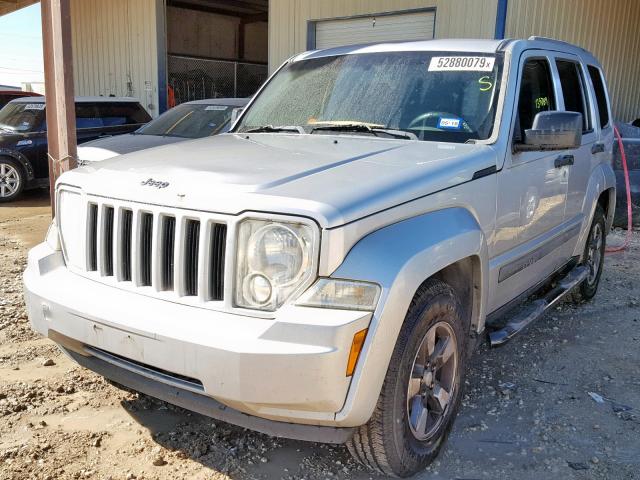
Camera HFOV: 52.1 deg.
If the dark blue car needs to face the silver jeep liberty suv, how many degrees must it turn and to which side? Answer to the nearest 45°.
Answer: approximately 45° to its left

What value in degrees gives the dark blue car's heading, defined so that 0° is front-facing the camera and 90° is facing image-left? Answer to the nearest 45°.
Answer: approximately 45°

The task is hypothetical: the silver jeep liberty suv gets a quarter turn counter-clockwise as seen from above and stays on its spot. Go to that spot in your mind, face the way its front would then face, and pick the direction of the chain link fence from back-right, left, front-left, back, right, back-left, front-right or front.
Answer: back-left

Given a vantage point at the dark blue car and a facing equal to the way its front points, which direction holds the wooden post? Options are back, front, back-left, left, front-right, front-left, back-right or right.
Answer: front-left

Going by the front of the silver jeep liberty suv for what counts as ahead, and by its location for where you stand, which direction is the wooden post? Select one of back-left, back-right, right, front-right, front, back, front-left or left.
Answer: right

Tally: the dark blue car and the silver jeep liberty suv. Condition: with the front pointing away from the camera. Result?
0

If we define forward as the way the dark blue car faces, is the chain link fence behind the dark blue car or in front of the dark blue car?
behind

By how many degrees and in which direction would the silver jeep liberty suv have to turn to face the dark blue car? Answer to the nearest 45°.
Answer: approximately 90° to its right

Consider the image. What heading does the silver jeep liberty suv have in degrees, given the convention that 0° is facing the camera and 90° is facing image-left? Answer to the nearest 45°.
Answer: approximately 45°
